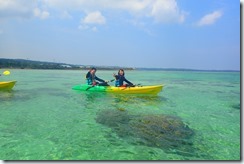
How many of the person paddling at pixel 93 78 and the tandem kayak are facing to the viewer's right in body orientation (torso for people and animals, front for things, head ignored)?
2

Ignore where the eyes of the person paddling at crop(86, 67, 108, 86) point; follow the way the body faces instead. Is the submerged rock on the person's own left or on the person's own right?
on the person's own right

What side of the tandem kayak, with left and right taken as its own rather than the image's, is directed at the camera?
right

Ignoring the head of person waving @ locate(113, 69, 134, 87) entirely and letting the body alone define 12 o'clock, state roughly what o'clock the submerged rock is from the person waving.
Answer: The submerged rock is roughly at 1 o'clock from the person waving.

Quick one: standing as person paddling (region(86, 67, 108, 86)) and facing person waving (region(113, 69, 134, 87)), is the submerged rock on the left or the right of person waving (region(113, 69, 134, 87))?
right

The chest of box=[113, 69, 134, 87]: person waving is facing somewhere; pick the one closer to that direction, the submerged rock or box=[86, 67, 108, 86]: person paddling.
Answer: the submerged rock

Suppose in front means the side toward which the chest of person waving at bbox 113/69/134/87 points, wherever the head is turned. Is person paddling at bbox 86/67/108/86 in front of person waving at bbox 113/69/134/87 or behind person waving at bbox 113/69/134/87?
behind

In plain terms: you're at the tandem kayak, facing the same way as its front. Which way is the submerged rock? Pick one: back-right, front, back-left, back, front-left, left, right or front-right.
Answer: right

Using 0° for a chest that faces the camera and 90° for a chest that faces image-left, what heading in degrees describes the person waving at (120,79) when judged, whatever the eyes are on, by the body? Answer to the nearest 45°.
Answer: approximately 315°

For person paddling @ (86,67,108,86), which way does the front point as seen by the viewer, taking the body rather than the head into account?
to the viewer's right
